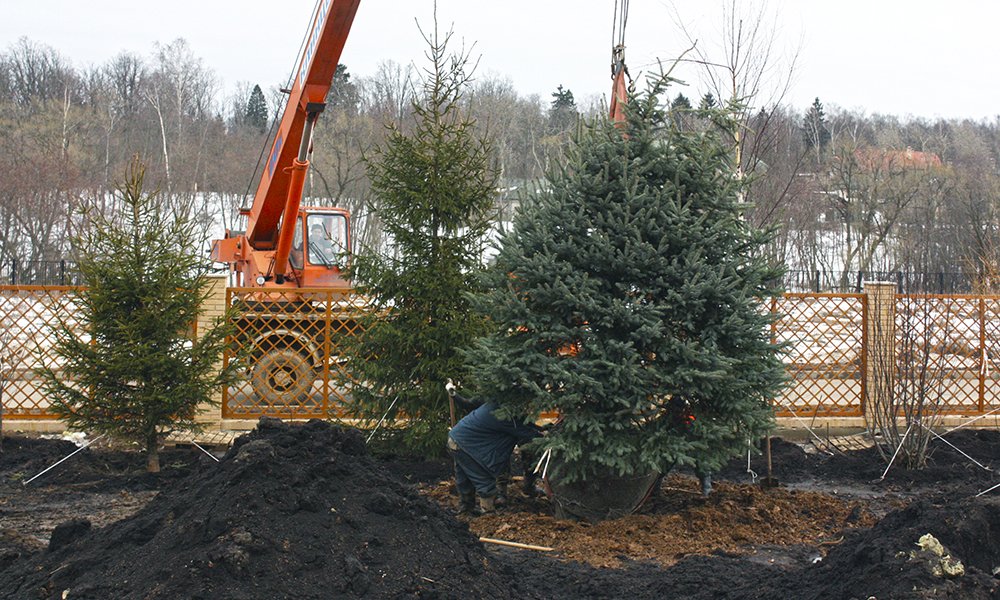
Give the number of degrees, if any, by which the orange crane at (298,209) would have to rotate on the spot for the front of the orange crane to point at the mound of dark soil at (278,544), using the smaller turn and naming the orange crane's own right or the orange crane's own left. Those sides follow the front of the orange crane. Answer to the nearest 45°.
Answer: approximately 45° to the orange crane's own right

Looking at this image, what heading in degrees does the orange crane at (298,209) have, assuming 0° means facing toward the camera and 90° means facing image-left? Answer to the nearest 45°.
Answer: approximately 315°

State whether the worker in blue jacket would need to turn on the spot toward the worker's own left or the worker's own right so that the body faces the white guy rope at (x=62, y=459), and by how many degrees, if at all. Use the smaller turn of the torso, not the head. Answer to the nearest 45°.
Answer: approximately 135° to the worker's own left

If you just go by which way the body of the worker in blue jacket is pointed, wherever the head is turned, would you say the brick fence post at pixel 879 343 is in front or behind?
in front

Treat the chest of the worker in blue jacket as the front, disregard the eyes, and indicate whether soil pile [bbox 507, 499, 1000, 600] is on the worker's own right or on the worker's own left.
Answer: on the worker's own right

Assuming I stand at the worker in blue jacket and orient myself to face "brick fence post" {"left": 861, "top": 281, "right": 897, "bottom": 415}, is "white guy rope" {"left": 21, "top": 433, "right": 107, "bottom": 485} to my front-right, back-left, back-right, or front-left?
back-left

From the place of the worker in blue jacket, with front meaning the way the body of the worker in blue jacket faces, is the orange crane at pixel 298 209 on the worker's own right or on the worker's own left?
on the worker's own left

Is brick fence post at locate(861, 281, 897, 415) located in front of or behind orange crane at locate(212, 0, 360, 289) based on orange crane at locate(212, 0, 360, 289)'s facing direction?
in front

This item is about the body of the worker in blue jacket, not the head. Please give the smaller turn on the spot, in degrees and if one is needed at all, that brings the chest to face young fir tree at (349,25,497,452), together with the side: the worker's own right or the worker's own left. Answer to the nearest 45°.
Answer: approximately 90° to the worker's own left

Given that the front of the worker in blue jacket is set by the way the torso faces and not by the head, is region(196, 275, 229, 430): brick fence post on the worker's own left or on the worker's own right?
on the worker's own left

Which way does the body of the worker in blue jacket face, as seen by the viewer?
to the viewer's right
